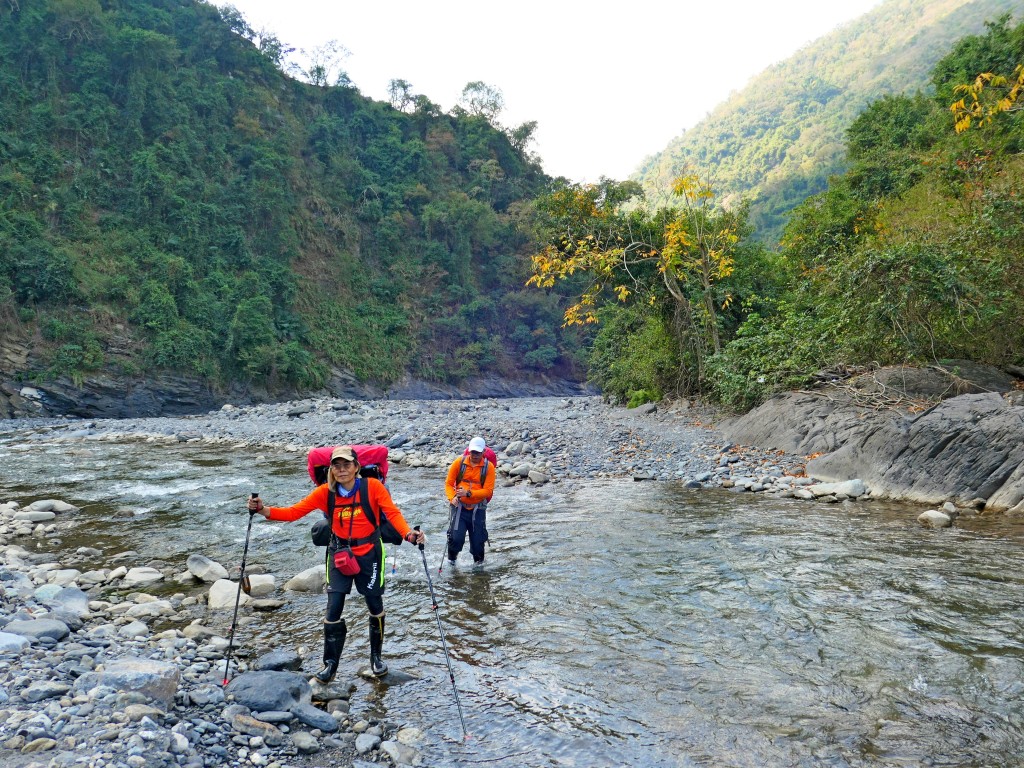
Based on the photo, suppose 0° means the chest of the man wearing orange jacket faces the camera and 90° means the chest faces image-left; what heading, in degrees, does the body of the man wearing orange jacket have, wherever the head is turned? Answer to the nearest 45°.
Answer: approximately 0°

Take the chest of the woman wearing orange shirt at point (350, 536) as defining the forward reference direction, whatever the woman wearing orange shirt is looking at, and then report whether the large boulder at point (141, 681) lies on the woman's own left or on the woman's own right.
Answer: on the woman's own right

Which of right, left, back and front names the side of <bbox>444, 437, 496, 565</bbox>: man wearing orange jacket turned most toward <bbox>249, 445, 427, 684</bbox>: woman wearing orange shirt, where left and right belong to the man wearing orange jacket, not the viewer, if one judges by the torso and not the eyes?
front

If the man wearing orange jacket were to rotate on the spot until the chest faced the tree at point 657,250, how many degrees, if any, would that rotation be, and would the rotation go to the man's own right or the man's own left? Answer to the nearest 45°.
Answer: approximately 135° to the man's own left

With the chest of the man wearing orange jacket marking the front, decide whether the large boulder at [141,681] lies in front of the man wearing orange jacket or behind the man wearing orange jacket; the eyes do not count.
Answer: in front

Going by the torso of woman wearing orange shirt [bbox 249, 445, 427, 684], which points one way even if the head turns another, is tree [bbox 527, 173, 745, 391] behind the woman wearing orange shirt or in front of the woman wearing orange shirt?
behind

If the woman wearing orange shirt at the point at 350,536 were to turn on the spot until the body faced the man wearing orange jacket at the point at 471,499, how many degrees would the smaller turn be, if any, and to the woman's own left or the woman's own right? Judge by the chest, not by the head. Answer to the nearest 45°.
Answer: approximately 135° to the woman's own left

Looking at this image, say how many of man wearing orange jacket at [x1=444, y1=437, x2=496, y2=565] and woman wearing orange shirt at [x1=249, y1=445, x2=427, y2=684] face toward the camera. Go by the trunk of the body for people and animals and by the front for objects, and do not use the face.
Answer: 2

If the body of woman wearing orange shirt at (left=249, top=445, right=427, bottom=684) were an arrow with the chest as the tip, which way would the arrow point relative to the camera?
toward the camera
